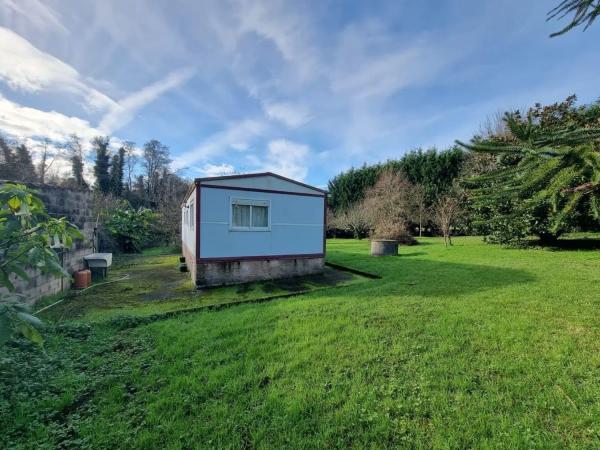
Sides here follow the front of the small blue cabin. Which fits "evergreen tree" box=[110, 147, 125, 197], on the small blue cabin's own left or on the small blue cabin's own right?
on the small blue cabin's own right

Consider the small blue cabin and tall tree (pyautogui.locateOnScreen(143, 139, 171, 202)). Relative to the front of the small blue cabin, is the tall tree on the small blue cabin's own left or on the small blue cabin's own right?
on the small blue cabin's own right

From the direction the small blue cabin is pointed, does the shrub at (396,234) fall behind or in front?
behind

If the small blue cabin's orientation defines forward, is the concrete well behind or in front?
behind
